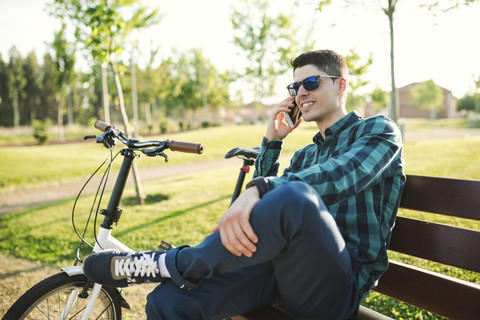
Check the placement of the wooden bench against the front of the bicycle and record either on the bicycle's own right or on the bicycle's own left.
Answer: on the bicycle's own left

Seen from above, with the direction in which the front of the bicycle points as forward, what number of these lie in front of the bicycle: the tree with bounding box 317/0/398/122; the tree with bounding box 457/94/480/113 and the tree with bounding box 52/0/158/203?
0

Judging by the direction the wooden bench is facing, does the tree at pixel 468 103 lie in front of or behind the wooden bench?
behind

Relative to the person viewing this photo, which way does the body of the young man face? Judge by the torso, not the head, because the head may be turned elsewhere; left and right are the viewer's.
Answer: facing the viewer and to the left of the viewer

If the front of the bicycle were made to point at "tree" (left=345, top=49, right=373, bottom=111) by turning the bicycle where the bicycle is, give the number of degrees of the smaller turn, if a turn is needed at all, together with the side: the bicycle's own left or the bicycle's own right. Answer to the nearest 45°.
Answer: approximately 180°

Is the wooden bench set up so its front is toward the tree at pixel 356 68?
no

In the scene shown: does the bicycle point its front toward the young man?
no

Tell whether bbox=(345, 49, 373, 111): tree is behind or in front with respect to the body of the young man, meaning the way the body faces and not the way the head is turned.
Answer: behind

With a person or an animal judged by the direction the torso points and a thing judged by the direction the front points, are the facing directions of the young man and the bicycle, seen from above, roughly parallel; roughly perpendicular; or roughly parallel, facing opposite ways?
roughly parallel

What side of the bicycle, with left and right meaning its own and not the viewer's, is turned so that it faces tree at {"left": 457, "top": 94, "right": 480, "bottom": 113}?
back

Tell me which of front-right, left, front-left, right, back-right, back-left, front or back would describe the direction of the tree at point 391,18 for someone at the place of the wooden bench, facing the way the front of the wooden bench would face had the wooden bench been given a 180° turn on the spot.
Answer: front-left

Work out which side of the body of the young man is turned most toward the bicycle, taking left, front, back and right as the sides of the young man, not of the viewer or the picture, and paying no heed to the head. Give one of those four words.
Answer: right

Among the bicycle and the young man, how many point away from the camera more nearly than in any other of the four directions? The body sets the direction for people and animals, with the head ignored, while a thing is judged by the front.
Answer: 0
